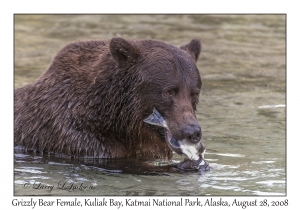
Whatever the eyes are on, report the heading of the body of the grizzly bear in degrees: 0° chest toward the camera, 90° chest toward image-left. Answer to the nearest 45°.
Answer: approximately 315°
